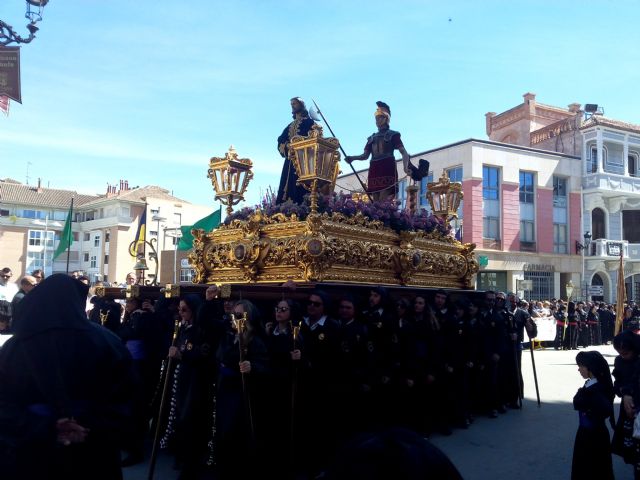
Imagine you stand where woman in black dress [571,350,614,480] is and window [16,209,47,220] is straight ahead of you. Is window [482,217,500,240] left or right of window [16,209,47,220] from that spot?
right

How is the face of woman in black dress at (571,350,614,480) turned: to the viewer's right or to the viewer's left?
to the viewer's left

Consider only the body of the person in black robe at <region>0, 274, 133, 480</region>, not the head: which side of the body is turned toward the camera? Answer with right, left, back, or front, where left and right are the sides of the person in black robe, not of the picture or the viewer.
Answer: back

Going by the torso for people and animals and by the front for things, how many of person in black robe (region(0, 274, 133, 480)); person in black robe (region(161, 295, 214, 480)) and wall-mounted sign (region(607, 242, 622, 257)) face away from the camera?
1

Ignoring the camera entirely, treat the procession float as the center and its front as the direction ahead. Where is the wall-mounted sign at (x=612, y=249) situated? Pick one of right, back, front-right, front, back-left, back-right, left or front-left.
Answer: back

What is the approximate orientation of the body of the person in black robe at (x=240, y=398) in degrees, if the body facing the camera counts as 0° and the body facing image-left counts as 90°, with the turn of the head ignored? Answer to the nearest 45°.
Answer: approximately 45°

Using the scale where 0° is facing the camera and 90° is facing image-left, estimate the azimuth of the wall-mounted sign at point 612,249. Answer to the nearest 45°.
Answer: approximately 0°

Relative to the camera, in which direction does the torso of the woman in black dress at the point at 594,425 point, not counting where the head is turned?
to the viewer's left

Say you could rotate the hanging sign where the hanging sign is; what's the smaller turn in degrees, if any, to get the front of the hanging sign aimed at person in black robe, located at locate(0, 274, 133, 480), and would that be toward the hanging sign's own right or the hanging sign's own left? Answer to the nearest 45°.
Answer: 0° — it already faces them

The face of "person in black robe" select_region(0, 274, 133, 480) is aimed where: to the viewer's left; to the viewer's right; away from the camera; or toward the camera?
away from the camera

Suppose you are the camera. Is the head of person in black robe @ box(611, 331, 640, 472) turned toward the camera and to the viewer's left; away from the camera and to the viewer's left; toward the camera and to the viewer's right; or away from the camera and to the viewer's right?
toward the camera and to the viewer's left
